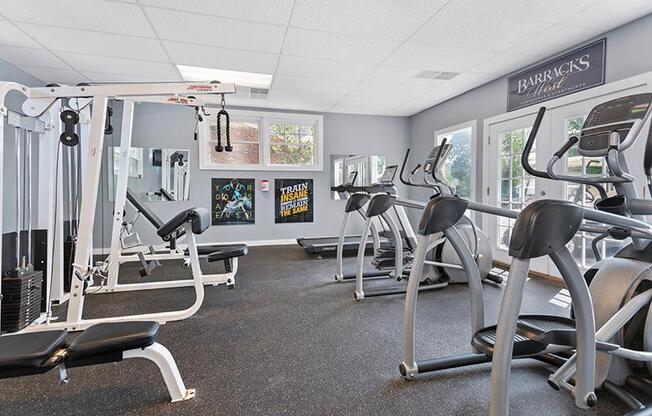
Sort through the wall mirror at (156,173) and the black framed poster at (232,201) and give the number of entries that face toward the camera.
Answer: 2

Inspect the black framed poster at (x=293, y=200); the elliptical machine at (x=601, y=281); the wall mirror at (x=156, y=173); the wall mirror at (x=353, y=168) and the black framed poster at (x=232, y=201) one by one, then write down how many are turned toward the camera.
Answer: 4

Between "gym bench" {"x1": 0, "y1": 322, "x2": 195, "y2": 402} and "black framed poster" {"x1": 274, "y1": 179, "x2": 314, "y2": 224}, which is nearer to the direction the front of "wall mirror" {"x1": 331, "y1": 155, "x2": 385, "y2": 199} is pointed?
the gym bench

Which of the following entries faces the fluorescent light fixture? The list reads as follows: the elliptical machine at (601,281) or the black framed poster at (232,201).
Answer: the black framed poster

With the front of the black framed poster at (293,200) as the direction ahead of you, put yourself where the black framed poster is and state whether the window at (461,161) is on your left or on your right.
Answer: on your left

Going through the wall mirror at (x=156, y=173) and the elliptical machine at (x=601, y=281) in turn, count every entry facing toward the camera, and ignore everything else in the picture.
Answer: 1

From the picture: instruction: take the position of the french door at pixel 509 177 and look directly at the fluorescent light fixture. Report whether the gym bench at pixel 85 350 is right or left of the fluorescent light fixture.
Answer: left
